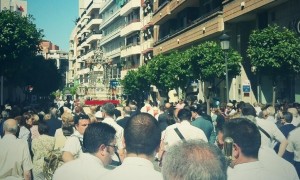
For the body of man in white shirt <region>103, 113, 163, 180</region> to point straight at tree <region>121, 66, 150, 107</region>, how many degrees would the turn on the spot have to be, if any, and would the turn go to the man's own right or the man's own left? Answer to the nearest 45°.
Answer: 0° — they already face it

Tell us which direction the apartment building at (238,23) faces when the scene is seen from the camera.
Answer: facing the viewer and to the left of the viewer

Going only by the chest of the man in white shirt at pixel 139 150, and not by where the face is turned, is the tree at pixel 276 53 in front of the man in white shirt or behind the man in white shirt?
in front

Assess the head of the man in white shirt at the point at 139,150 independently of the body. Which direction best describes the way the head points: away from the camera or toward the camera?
away from the camera

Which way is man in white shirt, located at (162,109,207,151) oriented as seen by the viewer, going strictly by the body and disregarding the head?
away from the camera

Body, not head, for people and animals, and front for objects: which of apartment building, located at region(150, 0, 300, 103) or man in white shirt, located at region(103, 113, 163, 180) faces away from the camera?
the man in white shirt

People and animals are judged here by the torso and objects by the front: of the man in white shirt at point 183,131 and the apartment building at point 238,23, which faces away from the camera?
the man in white shirt

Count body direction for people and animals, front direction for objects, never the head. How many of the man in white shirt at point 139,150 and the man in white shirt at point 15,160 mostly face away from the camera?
2

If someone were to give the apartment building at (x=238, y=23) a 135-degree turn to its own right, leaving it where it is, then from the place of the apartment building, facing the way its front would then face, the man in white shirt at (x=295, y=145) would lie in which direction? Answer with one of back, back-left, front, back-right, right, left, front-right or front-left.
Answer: back

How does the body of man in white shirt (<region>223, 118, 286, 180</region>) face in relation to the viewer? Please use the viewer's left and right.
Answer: facing away from the viewer and to the left of the viewer

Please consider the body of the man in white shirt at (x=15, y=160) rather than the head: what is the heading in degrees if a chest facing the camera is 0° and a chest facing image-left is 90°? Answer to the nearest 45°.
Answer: approximately 180°

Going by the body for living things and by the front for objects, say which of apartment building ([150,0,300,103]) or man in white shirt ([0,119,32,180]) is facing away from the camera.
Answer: the man in white shirt

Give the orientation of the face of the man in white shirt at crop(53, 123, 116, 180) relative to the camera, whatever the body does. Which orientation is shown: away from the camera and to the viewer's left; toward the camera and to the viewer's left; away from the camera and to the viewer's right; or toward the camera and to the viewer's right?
away from the camera and to the viewer's right

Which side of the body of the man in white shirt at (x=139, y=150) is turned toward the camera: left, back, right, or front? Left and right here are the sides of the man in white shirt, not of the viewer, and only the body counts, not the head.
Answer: back

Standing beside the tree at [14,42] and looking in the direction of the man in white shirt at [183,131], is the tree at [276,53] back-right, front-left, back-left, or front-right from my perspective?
front-left
